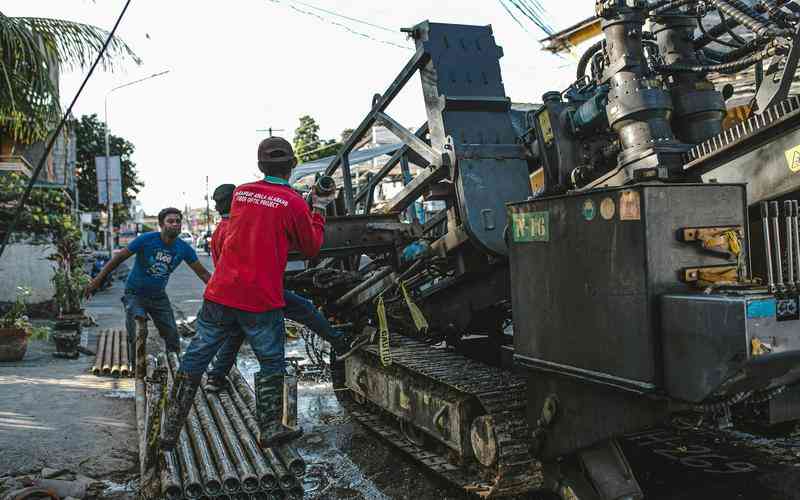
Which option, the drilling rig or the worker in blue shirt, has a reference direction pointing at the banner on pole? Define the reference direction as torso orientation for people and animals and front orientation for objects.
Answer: the drilling rig

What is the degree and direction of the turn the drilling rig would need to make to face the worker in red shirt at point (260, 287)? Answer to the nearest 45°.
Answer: approximately 45° to its left

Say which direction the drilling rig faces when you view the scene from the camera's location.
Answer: facing away from the viewer and to the left of the viewer

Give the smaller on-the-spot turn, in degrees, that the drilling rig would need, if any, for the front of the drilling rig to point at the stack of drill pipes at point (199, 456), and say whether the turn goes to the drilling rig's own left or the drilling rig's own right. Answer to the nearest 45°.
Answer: approximately 45° to the drilling rig's own left

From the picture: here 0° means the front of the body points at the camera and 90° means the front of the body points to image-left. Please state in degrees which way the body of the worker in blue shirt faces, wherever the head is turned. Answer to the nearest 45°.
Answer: approximately 315°

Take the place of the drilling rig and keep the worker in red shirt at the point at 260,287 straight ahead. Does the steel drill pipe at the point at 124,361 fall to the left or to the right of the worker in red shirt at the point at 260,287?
right

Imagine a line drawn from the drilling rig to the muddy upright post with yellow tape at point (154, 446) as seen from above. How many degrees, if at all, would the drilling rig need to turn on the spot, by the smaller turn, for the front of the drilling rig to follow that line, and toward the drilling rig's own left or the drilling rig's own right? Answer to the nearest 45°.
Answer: approximately 45° to the drilling rig's own left

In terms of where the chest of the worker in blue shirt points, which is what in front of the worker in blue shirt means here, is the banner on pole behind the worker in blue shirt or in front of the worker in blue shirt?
behind
